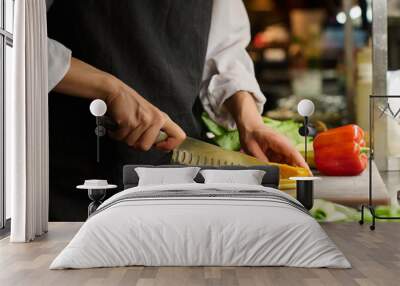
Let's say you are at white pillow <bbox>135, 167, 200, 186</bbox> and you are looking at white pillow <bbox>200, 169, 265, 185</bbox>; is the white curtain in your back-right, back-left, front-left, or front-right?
back-right

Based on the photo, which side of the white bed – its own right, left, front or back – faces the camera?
front

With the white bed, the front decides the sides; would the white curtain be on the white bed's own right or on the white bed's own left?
on the white bed's own right
